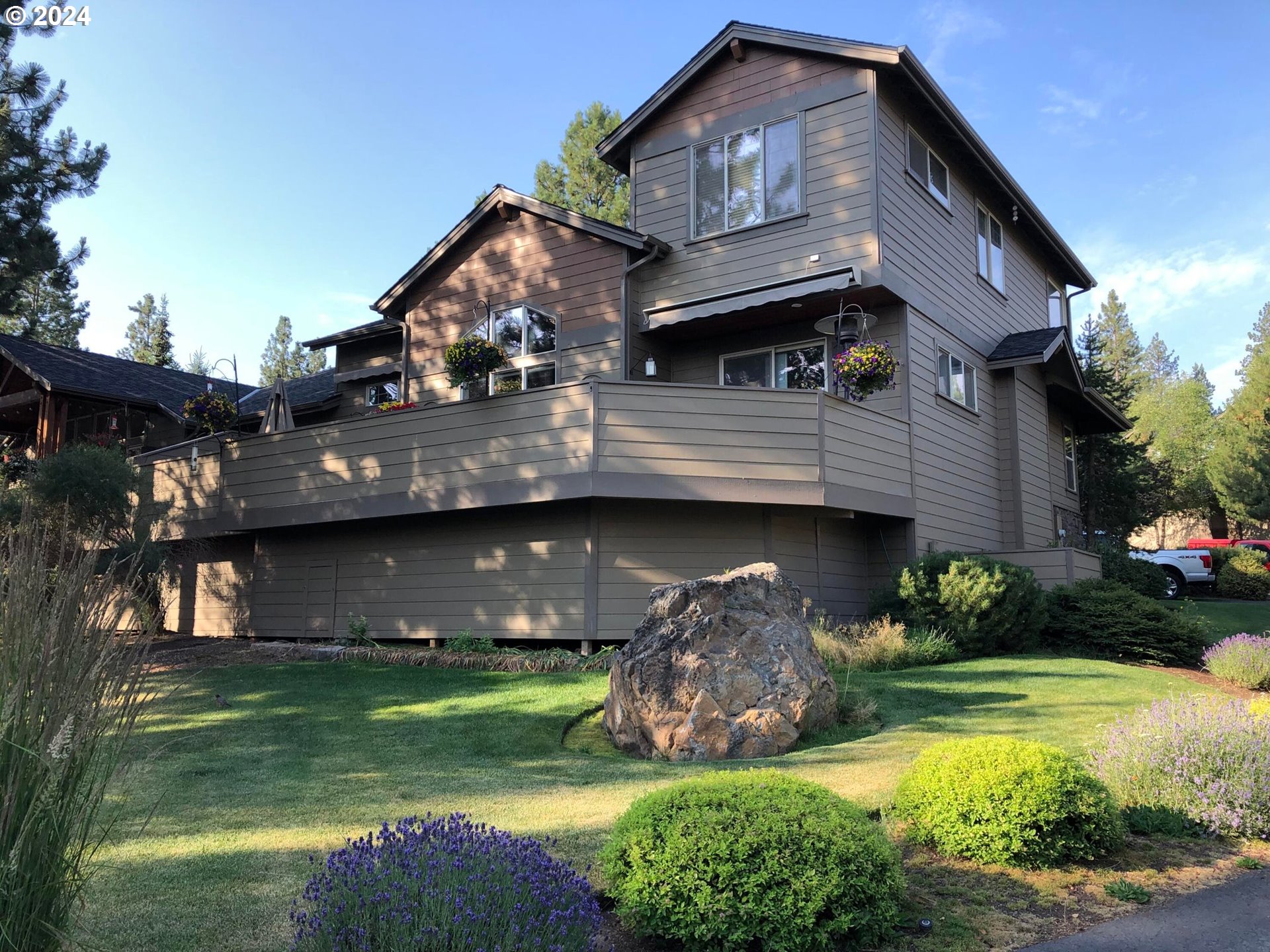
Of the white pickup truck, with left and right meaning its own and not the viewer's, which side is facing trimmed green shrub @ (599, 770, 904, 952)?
left

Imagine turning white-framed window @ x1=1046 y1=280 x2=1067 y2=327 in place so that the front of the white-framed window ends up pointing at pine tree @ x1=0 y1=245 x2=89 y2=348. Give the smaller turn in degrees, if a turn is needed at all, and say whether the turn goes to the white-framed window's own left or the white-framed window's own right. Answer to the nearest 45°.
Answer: approximately 135° to the white-framed window's own right

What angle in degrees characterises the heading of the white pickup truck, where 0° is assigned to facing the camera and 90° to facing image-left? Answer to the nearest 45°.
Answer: approximately 90°

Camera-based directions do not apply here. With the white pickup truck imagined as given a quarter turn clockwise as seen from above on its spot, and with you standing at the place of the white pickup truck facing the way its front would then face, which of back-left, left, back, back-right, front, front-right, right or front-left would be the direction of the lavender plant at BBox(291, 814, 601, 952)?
back

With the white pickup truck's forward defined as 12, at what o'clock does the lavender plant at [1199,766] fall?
The lavender plant is roughly at 9 o'clock from the white pickup truck.

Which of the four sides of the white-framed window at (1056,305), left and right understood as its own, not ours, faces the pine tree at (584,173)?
back

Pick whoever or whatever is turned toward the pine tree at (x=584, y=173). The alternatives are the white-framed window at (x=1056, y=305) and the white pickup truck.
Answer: the white pickup truck

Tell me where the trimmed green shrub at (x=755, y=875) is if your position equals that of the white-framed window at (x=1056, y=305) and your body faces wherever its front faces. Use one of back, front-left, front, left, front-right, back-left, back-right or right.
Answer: front-right

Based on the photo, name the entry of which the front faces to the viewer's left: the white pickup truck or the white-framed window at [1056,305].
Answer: the white pickup truck

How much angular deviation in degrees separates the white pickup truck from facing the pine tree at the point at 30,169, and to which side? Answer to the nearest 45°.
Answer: approximately 45° to its left

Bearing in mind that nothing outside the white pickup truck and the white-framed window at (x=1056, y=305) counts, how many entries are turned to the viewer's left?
1

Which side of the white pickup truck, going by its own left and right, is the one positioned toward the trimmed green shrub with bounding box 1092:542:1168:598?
left

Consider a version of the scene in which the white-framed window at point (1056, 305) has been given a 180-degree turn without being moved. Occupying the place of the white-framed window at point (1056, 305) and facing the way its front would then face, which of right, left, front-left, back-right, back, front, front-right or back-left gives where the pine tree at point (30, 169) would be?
front

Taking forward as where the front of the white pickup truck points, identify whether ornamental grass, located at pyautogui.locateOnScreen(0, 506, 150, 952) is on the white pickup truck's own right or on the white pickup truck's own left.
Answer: on the white pickup truck's own left

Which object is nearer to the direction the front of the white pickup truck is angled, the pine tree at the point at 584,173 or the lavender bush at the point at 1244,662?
the pine tree

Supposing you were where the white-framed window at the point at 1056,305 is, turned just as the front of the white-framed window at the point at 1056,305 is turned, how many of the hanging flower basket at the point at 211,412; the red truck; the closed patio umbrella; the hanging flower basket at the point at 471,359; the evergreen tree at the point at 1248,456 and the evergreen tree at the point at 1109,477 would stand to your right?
3
